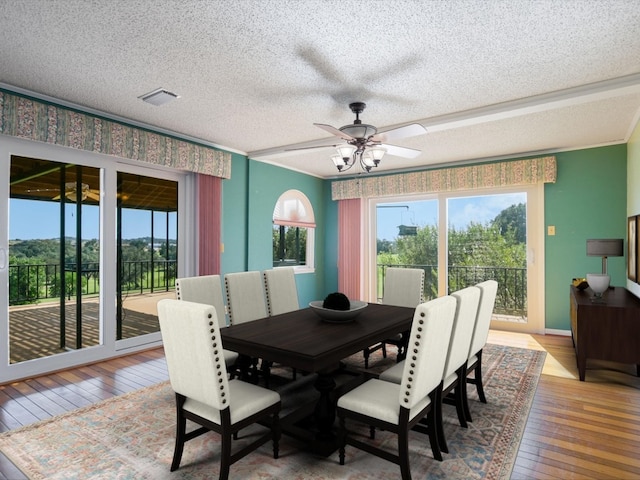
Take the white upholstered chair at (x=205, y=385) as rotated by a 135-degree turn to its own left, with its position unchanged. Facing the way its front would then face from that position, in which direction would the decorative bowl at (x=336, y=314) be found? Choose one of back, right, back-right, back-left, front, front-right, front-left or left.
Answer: back-right

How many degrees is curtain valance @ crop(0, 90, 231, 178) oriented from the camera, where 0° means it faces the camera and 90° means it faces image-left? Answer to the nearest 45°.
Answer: approximately 315°

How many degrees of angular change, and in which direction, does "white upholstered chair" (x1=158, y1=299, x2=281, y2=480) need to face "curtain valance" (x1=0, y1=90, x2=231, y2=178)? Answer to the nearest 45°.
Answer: approximately 90° to its left

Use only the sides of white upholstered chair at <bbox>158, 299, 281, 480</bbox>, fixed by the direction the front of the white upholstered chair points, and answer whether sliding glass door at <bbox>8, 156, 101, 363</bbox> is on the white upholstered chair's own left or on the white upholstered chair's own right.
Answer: on the white upholstered chair's own left

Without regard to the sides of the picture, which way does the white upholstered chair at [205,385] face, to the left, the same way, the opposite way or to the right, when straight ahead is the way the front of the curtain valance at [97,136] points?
to the left

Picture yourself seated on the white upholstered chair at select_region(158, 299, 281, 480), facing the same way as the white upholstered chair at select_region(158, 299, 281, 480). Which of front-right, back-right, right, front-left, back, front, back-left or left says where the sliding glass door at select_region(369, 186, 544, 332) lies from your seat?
front

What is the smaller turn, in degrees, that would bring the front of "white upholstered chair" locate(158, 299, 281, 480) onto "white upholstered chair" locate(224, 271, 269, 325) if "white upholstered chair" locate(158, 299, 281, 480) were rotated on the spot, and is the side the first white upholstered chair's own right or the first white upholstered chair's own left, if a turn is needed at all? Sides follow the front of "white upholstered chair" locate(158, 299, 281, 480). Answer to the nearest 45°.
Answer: approximately 45° to the first white upholstered chair's own left

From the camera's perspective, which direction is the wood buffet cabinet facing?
to the viewer's left

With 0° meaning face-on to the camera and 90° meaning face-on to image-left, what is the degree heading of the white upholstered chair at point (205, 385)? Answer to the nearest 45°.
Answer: approximately 225°

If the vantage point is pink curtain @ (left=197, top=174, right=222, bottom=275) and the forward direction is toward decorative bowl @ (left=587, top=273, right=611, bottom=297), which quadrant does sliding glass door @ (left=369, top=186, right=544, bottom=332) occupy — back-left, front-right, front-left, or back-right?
front-left

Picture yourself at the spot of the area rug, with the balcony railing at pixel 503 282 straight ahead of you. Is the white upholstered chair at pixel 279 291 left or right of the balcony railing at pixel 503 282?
left

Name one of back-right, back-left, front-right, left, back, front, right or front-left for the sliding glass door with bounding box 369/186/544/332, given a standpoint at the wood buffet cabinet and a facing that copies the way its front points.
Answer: front-right

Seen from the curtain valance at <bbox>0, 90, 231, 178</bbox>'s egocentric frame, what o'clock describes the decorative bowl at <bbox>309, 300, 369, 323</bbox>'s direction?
The decorative bowl is roughly at 12 o'clock from the curtain valance.

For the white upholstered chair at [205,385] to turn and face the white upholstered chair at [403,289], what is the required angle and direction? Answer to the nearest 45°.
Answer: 0° — it already faces it

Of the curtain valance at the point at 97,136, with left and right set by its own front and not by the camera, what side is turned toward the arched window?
left

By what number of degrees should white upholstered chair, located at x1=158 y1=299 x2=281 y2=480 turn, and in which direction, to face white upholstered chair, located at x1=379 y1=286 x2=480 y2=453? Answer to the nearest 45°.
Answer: approximately 45° to its right

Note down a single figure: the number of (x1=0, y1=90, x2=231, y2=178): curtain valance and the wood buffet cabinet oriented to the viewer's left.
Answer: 1

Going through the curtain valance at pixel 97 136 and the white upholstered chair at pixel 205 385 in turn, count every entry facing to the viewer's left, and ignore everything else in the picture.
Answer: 0

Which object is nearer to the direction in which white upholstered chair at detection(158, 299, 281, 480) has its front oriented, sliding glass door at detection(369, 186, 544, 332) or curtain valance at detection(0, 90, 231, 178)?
the sliding glass door

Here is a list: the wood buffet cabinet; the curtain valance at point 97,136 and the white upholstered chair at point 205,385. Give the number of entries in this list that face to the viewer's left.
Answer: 1
